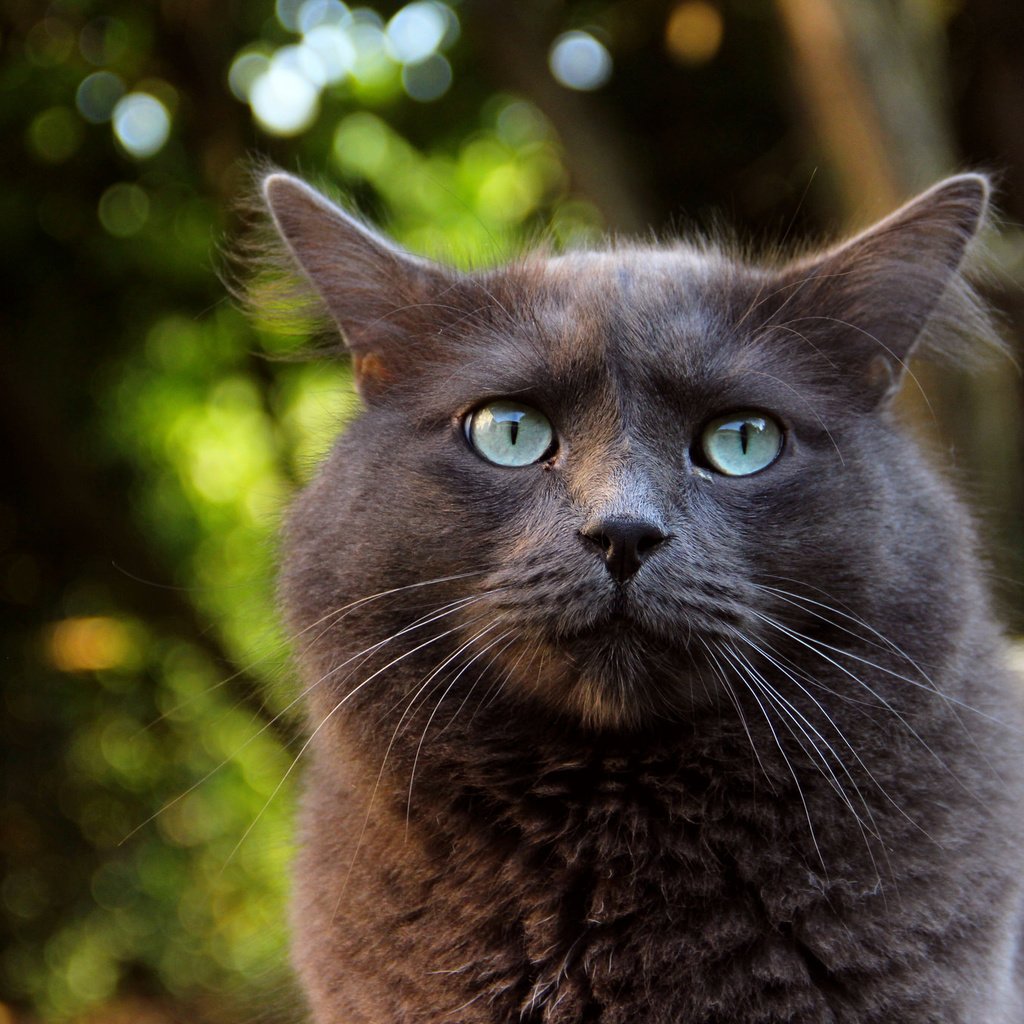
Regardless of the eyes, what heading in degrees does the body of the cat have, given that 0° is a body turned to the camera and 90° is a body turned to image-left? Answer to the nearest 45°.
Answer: approximately 0°
